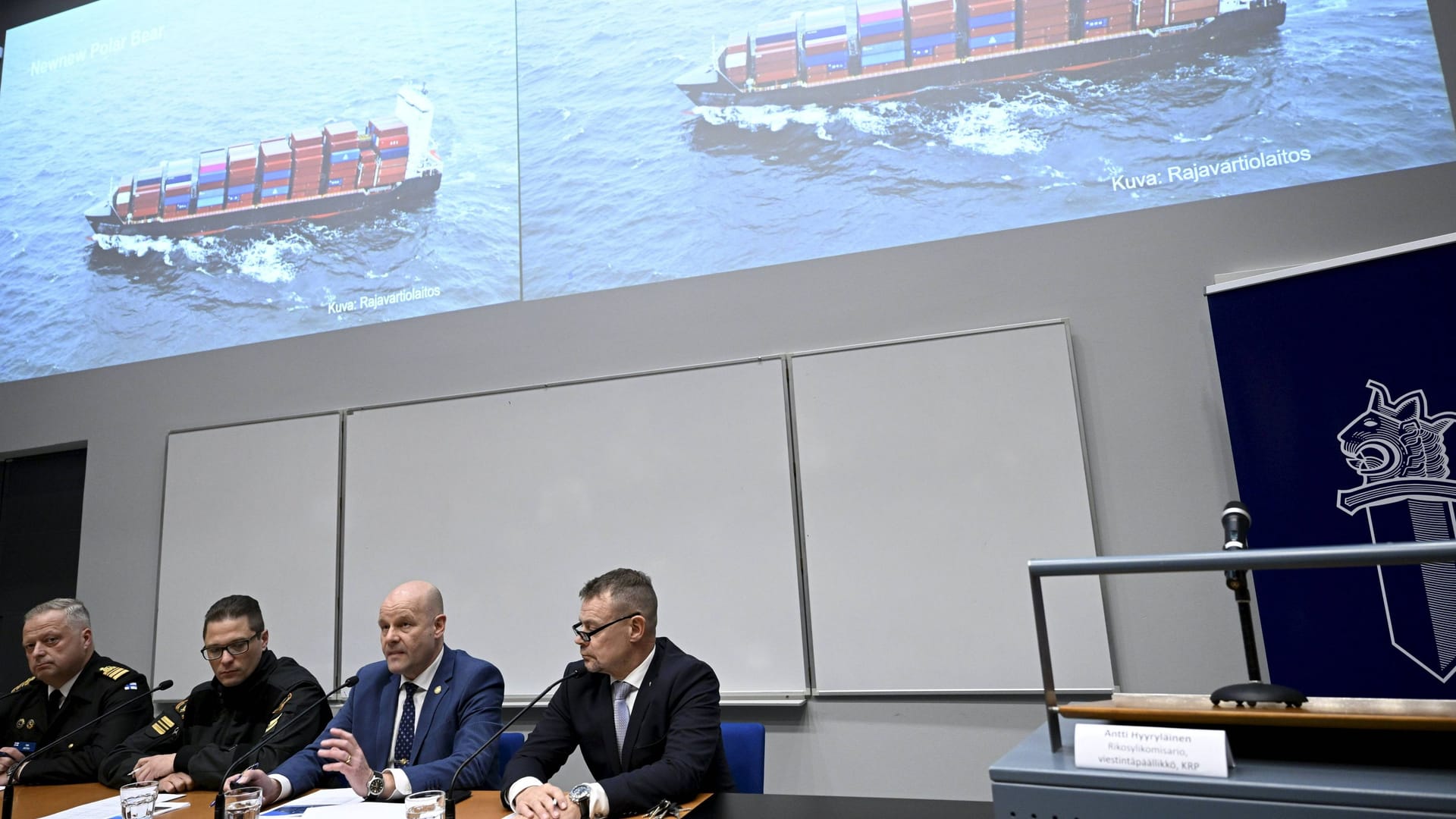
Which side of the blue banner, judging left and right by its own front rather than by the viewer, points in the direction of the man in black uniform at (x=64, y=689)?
right

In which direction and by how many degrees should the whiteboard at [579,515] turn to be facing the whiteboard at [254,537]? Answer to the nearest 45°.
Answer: approximately 135° to its right

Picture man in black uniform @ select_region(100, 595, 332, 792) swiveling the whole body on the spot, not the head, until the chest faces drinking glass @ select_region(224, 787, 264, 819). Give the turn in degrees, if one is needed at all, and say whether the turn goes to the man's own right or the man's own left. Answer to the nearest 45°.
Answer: approximately 45° to the man's own left

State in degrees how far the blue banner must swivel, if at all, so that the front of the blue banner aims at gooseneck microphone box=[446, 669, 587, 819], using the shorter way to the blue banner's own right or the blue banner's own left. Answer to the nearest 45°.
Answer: approximately 45° to the blue banner's own right

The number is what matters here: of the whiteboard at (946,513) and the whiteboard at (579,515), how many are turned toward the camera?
2

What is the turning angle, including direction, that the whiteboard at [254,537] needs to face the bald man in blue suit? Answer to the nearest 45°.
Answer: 0° — it already faces them

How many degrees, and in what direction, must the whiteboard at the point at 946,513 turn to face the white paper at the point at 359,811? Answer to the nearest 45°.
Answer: approximately 45° to its right
